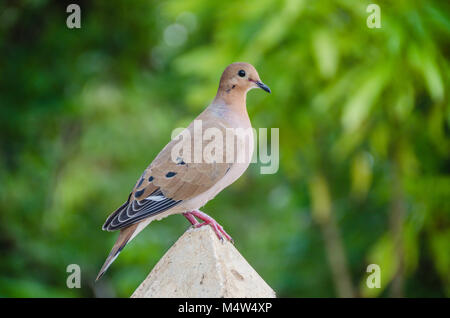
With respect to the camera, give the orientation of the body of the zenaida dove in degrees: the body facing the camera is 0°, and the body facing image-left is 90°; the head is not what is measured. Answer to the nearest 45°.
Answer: approximately 270°
